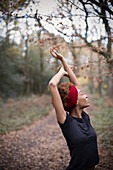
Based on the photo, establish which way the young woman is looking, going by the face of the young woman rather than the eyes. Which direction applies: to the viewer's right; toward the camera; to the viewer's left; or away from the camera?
to the viewer's right

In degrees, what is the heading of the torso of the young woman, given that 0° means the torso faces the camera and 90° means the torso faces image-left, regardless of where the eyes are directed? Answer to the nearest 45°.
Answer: approximately 315°
